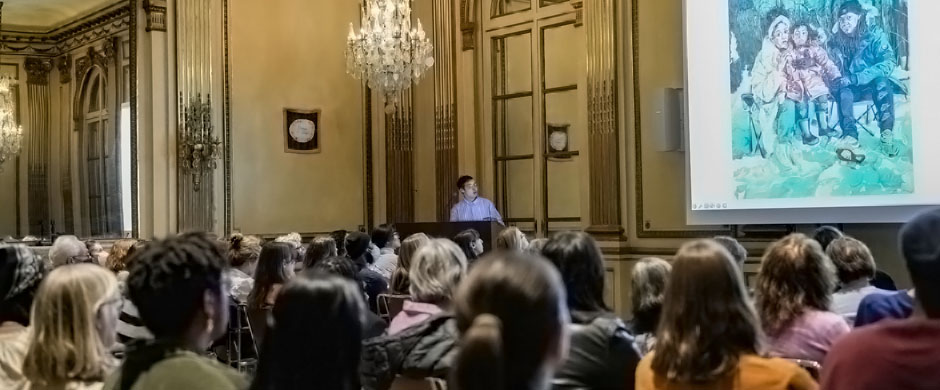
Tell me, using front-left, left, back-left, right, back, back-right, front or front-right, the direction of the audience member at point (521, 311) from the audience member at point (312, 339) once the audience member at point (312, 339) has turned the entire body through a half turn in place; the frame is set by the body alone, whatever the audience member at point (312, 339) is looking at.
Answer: front-left

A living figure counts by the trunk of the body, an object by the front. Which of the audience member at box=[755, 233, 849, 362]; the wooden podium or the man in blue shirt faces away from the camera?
the audience member

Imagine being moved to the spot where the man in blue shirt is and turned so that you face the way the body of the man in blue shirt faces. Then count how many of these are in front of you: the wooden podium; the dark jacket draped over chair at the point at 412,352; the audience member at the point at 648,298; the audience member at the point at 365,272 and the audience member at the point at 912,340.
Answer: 5

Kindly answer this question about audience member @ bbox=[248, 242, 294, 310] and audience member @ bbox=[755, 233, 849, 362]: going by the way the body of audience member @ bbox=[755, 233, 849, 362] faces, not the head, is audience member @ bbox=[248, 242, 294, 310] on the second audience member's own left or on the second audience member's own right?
on the second audience member's own left

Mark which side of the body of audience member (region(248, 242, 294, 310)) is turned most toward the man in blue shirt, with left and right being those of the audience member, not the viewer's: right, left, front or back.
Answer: front

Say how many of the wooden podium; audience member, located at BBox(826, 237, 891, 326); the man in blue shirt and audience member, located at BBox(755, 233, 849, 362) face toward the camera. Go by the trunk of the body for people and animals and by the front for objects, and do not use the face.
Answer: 2

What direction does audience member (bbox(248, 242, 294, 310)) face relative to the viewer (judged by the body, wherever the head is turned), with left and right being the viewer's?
facing away from the viewer and to the right of the viewer

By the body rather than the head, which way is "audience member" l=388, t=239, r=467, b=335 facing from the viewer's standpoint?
away from the camera

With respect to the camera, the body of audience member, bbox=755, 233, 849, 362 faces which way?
away from the camera

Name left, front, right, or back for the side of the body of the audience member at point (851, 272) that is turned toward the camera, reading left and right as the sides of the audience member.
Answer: back

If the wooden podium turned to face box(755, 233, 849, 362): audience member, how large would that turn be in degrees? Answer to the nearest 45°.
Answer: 0° — it already faces them

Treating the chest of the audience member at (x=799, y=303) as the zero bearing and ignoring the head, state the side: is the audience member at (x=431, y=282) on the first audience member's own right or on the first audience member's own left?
on the first audience member's own left
